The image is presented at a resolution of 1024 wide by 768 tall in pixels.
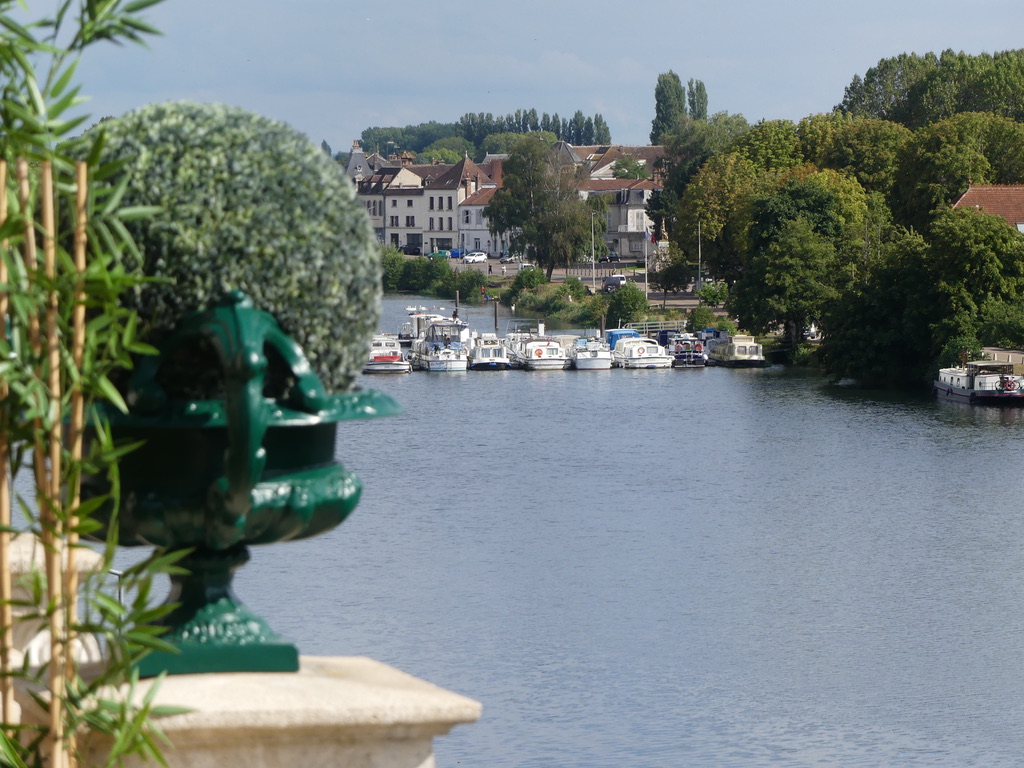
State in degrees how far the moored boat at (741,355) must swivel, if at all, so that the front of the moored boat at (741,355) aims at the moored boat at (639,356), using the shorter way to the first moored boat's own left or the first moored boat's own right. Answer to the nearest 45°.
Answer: approximately 90° to the first moored boat's own left

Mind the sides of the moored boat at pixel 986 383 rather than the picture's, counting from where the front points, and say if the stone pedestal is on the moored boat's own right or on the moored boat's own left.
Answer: on the moored boat's own left

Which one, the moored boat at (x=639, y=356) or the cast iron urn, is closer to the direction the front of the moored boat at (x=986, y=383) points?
the moored boat

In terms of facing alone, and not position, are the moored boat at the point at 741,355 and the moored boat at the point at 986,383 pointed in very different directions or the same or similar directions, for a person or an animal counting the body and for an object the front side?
same or similar directions

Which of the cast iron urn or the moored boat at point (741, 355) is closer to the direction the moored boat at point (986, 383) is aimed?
the moored boat

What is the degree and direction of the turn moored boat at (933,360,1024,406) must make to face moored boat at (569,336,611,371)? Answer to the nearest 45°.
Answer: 0° — it already faces it

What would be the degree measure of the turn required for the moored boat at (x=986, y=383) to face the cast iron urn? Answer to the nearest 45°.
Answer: approximately 135° to its left

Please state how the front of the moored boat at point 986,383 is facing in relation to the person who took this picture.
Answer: facing away from the viewer and to the left of the viewer

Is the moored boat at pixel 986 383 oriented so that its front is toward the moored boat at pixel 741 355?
yes

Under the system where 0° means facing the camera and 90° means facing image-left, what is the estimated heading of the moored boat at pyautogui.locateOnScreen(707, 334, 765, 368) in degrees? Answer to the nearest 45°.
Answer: approximately 135°
